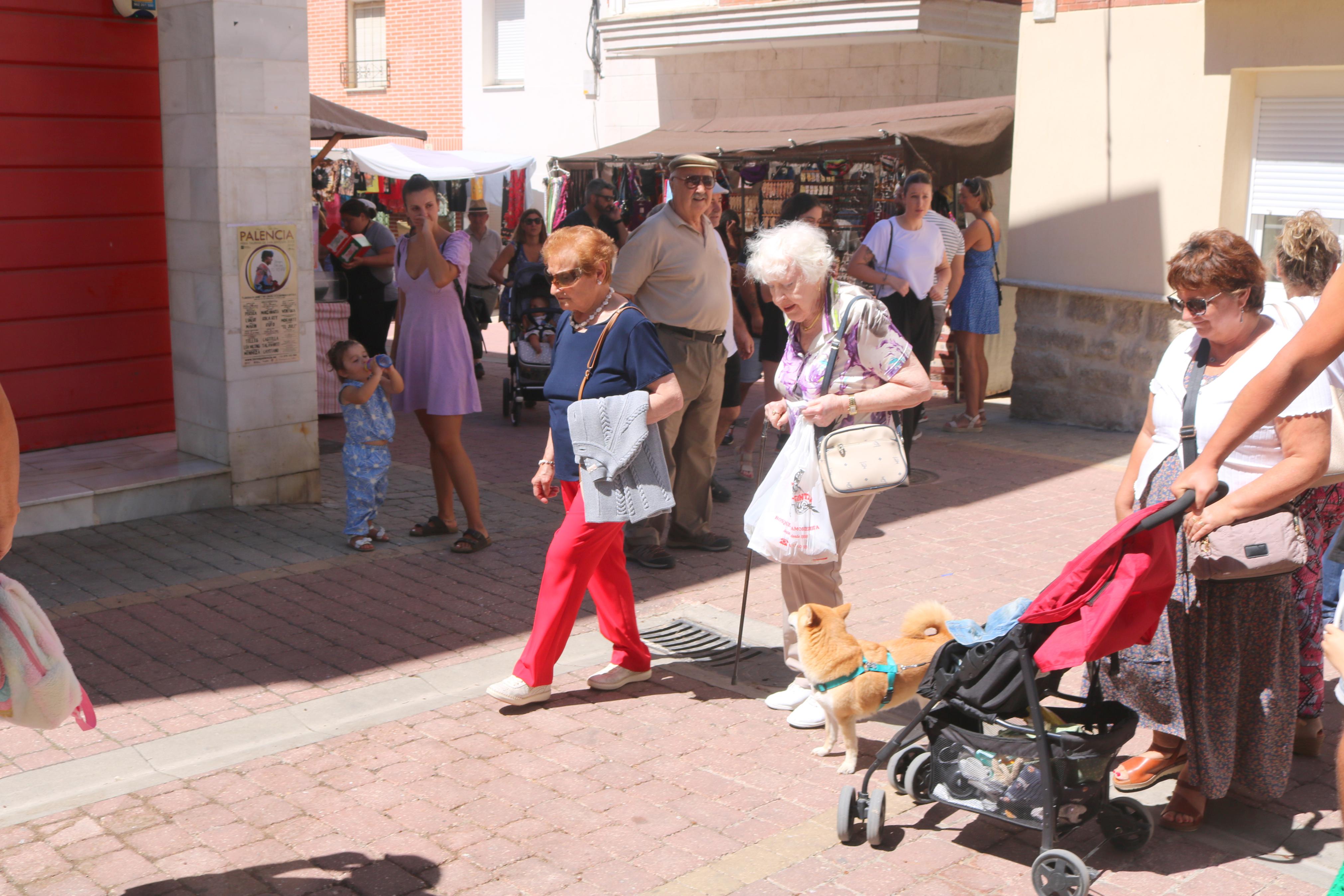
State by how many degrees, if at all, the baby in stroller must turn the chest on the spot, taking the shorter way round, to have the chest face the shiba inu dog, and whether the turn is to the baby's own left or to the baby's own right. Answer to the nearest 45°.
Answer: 0° — they already face it

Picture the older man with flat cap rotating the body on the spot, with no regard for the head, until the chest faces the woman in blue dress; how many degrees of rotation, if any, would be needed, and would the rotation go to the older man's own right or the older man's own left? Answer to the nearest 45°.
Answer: approximately 90° to the older man's own left

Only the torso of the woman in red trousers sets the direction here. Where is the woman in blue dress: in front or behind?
behind

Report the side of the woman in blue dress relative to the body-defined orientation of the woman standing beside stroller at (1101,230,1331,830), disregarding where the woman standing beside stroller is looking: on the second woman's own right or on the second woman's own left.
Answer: on the second woman's own right

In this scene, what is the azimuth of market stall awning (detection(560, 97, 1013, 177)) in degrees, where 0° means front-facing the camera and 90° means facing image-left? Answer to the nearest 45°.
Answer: approximately 45°
